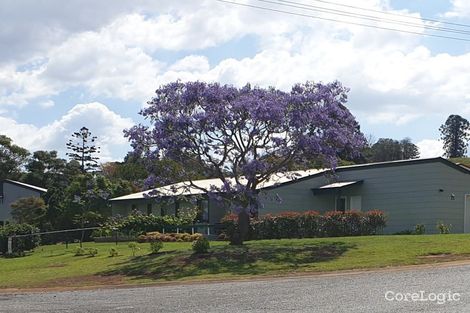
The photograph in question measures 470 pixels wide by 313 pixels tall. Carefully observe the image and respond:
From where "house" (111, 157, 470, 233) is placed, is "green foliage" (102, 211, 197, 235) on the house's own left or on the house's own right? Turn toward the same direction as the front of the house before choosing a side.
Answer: on the house's own right

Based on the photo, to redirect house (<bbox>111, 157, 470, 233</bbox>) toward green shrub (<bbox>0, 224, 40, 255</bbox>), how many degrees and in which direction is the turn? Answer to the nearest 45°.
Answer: approximately 45° to its right

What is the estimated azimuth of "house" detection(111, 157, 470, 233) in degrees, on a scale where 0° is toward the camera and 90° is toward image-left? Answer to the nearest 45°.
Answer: approximately 45°
